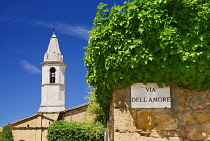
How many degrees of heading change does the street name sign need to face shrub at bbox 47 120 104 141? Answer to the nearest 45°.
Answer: approximately 180°

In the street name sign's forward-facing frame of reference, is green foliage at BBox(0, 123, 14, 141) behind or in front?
behind

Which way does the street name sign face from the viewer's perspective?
toward the camera
